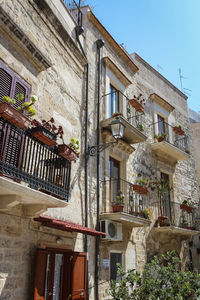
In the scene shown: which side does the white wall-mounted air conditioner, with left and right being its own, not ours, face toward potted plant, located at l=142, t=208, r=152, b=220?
left

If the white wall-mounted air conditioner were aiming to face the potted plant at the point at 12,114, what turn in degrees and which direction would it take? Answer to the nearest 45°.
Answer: approximately 45° to its right

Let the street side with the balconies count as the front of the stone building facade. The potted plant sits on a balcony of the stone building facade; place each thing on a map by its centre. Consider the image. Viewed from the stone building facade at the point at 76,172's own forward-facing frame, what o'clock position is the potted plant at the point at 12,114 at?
The potted plant is roughly at 2 o'clock from the stone building facade.

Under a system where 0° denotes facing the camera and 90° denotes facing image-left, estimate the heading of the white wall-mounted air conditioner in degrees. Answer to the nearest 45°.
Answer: approximately 315°

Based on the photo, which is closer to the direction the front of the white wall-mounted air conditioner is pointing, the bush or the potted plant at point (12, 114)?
the bush

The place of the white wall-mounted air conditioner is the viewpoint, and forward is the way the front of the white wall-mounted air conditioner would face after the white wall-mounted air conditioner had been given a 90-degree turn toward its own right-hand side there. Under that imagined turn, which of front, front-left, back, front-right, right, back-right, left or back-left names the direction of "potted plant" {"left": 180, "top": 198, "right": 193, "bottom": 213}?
back

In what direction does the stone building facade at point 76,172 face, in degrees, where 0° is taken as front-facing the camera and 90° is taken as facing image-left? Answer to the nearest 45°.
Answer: approximately 315°

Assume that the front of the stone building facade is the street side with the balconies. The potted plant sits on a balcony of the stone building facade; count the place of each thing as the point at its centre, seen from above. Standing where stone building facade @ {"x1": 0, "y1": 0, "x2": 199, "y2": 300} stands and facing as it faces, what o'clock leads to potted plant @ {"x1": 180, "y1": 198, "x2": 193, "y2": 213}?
The potted plant is roughly at 9 o'clock from the stone building facade.
